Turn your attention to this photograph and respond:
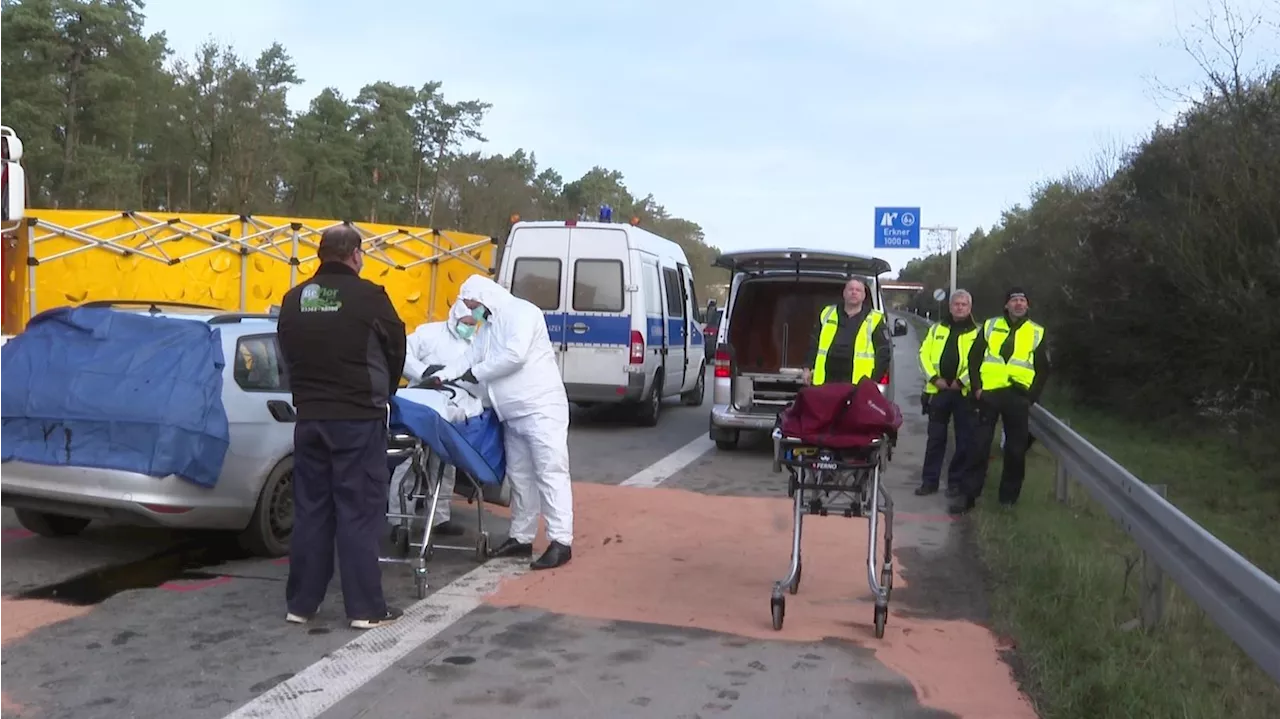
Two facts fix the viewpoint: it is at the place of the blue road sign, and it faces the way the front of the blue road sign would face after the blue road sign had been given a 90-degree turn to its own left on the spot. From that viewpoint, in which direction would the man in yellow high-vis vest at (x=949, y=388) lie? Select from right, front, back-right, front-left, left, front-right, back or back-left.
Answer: right

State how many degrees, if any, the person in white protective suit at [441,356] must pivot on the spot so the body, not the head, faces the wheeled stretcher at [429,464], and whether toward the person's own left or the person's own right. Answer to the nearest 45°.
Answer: approximately 45° to the person's own right

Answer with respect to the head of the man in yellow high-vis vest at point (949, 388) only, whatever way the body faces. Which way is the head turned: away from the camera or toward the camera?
toward the camera

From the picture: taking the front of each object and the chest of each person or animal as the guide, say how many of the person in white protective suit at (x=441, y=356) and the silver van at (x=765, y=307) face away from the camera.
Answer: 1

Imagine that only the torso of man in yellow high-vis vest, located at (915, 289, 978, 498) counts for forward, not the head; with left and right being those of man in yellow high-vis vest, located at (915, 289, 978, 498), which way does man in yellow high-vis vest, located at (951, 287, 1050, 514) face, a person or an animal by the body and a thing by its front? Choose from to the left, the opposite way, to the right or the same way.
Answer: the same way

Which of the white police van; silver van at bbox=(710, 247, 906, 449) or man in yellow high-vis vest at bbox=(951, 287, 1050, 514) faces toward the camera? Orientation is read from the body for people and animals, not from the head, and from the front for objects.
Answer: the man in yellow high-vis vest

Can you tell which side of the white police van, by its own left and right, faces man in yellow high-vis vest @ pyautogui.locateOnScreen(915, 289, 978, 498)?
back

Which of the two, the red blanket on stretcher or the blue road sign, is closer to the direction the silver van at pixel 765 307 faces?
the blue road sign

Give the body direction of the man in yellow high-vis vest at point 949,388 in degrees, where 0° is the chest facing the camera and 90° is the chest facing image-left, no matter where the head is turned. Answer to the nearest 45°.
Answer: approximately 0°

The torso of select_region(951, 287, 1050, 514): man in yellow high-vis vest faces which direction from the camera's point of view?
toward the camera

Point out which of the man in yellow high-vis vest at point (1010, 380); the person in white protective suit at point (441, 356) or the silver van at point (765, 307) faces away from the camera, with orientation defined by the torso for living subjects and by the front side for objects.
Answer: the silver van

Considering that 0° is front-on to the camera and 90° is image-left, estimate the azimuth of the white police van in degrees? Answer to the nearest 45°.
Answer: approximately 225°

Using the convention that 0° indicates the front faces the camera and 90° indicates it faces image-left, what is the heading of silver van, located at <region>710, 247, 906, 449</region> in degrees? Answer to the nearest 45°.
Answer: approximately 180°

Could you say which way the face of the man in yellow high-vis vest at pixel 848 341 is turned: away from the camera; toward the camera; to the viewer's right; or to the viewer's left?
toward the camera
